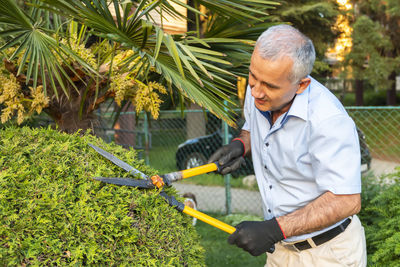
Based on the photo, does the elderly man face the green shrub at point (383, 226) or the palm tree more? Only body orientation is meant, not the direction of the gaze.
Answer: the palm tree

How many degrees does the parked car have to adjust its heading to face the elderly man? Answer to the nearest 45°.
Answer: approximately 90° to its left

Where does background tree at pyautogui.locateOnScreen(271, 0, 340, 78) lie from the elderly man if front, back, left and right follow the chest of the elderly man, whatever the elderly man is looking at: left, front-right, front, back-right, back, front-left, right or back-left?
back-right

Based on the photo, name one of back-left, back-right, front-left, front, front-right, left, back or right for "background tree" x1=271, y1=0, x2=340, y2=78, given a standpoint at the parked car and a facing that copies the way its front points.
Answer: back-right

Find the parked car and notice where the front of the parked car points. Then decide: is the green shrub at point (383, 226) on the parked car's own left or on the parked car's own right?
on the parked car's own left

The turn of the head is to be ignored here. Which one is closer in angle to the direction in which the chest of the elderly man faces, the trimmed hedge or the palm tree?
the trimmed hedge

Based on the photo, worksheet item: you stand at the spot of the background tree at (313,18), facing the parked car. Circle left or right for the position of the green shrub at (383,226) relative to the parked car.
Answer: left

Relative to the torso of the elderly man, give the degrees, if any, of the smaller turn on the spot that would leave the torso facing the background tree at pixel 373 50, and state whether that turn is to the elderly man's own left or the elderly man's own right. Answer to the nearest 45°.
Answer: approximately 135° to the elderly man's own right

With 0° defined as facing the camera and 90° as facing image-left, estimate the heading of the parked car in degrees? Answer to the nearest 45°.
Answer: approximately 90°

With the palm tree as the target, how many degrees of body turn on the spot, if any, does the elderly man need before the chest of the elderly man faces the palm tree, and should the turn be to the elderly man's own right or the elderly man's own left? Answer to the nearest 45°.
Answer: approximately 90° to the elderly man's own right

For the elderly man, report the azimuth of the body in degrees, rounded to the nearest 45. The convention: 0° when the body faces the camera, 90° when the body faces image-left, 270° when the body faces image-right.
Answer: approximately 45°
